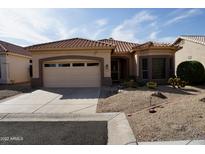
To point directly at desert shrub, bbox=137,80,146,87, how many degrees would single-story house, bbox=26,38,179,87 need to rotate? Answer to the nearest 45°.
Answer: approximately 90° to its left

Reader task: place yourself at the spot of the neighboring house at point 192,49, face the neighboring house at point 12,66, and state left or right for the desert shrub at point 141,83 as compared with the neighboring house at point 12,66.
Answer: left

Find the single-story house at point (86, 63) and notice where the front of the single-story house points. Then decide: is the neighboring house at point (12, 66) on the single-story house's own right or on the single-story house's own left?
on the single-story house's own right

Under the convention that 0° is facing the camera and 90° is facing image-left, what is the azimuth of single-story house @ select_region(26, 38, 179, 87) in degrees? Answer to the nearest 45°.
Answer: approximately 0°

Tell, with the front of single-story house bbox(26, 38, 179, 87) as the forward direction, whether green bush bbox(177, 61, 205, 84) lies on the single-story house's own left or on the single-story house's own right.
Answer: on the single-story house's own left
